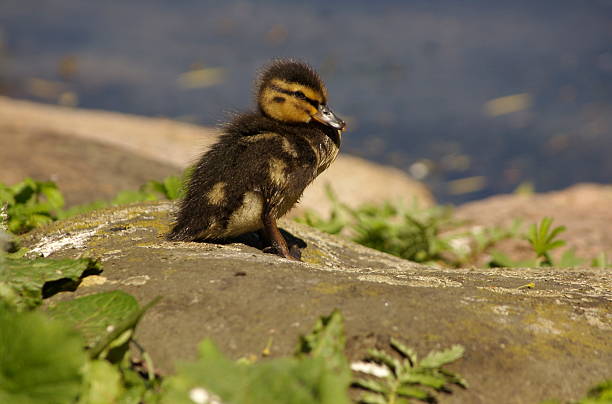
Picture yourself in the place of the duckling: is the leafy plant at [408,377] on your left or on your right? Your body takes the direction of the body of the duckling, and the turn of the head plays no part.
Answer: on your right

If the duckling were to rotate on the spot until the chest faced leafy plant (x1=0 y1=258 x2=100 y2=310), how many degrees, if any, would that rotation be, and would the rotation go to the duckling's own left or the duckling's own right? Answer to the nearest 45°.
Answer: approximately 135° to the duckling's own right

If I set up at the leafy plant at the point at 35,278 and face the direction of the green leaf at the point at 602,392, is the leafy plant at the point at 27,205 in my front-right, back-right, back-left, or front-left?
back-left

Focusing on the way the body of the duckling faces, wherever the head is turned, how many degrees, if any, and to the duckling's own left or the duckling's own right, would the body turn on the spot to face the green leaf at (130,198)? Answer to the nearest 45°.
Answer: approximately 135° to the duckling's own left

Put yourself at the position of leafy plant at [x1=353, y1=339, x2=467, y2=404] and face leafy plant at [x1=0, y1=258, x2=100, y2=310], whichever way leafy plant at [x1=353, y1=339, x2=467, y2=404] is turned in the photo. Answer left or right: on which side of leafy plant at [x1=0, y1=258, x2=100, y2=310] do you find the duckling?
right

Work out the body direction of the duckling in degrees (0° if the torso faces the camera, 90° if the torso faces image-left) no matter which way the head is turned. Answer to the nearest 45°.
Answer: approximately 270°

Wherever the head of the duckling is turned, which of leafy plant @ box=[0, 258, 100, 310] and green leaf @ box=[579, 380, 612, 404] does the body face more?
the green leaf

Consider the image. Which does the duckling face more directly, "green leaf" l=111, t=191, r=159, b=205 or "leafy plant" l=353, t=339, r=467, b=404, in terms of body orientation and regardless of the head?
the leafy plant

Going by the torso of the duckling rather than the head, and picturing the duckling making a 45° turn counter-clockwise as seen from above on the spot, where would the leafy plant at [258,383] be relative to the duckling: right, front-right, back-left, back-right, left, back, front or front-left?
back-right

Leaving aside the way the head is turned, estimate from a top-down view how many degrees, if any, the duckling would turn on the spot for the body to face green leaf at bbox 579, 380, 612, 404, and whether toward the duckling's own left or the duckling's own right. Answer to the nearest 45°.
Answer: approximately 45° to the duckling's own right
